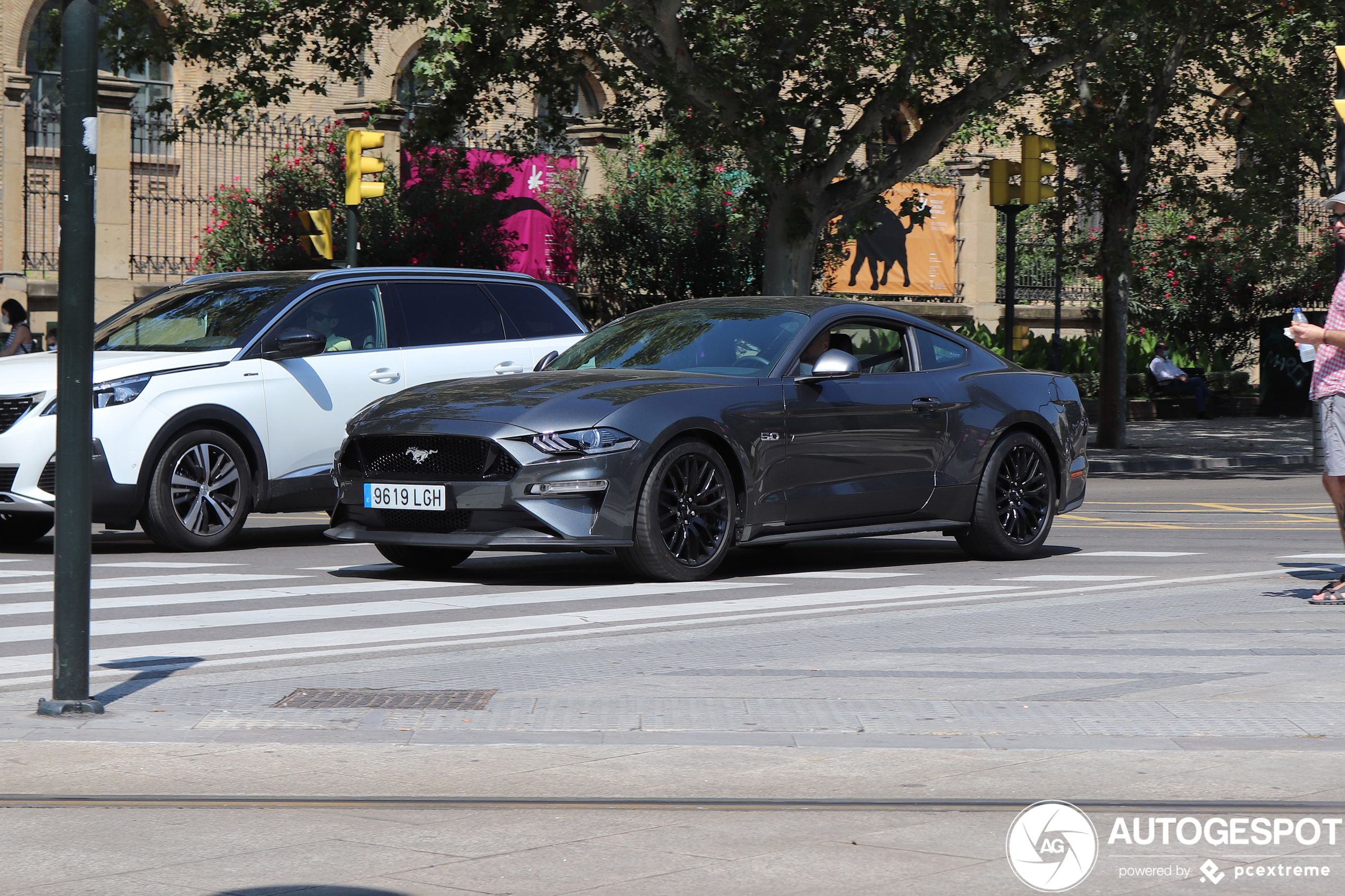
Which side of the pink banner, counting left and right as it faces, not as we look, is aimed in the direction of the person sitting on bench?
left

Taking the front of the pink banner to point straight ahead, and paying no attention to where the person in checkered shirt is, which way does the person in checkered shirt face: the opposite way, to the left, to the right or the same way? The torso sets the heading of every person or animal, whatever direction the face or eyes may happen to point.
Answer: to the right

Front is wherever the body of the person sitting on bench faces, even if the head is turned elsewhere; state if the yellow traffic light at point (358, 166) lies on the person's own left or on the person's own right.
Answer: on the person's own right

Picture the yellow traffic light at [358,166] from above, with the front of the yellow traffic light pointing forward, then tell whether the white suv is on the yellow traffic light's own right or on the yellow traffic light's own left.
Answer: on the yellow traffic light's own right

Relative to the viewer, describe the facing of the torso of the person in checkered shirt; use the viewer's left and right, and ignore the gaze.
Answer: facing to the left of the viewer

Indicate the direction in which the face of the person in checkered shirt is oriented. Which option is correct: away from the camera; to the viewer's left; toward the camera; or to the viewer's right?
to the viewer's left

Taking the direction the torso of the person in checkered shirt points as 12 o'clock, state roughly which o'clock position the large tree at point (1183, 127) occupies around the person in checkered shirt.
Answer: The large tree is roughly at 3 o'clock from the person in checkered shirt.

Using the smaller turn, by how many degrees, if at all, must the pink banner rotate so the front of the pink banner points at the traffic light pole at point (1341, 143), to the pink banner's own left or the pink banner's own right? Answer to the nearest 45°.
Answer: approximately 45° to the pink banner's own left
